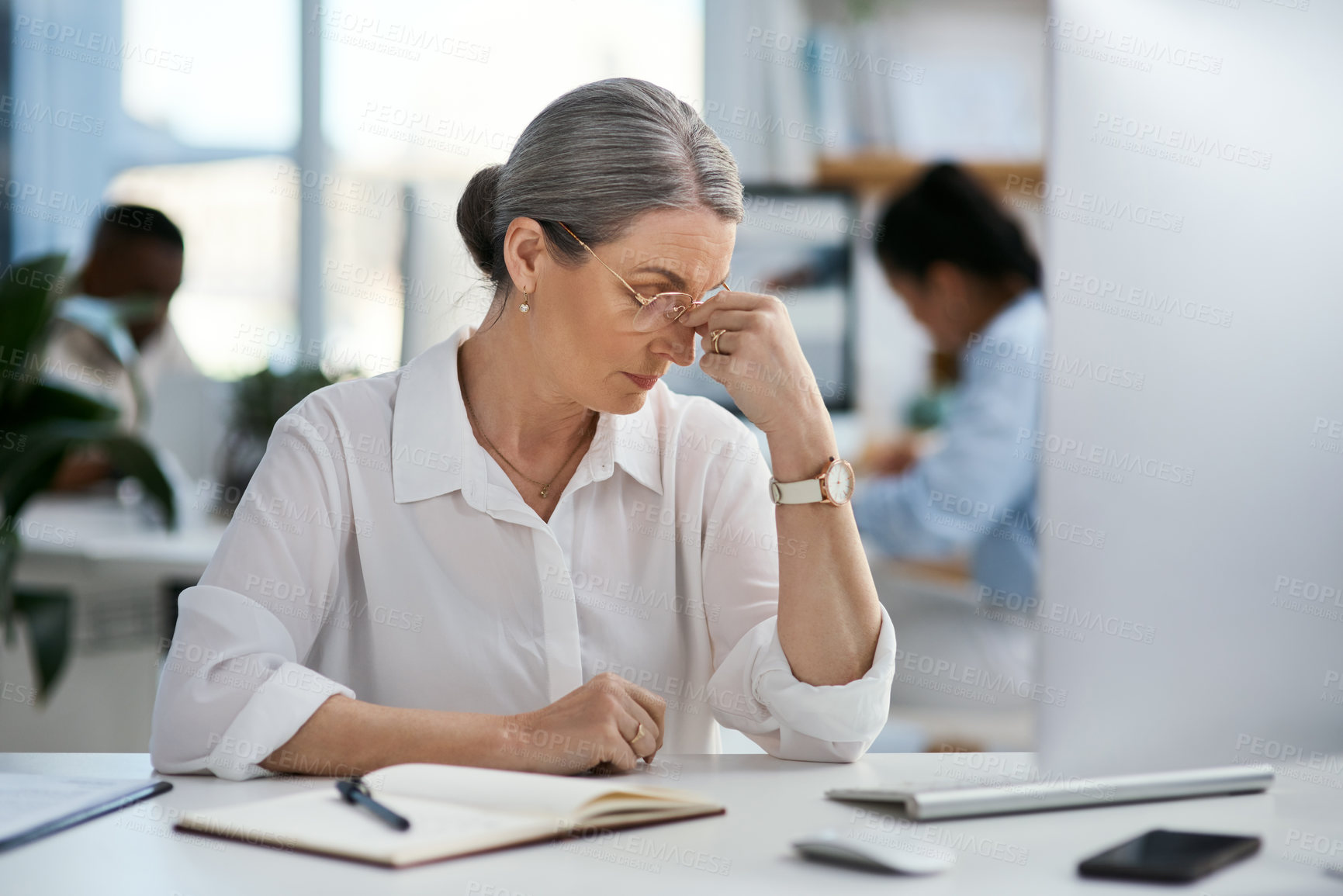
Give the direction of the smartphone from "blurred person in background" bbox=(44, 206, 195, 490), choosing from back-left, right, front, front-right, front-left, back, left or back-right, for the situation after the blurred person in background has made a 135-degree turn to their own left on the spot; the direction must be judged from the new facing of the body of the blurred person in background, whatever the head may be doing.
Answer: back

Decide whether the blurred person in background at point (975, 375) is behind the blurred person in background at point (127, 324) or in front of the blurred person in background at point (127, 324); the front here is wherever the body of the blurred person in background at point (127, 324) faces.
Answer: in front

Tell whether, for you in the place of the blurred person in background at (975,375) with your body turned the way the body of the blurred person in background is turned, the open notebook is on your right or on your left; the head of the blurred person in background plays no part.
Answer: on your left

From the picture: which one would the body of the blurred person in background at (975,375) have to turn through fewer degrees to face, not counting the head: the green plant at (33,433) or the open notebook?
the green plant

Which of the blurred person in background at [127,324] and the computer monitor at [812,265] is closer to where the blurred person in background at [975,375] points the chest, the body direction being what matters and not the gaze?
the blurred person in background

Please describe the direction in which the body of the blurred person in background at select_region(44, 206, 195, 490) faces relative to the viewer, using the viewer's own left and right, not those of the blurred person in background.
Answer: facing the viewer and to the right of the viewer

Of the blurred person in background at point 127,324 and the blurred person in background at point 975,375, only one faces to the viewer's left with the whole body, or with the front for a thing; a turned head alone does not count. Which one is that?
the blurred person in background at point 975,375

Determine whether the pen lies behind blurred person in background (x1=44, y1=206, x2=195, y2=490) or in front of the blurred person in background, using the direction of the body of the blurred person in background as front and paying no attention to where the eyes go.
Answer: in front

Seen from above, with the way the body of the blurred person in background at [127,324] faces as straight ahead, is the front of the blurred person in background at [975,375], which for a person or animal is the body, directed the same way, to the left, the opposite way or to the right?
the opposite way

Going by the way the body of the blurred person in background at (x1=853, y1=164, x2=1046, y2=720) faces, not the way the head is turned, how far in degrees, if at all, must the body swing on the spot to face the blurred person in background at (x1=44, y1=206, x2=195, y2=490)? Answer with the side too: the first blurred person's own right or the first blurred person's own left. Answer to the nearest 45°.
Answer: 0° — they already face them

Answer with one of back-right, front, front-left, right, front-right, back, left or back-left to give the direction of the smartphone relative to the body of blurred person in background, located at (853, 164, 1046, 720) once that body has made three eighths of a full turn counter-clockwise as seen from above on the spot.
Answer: front-right

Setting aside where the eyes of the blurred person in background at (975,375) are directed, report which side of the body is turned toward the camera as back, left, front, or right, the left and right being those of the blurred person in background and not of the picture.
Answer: left

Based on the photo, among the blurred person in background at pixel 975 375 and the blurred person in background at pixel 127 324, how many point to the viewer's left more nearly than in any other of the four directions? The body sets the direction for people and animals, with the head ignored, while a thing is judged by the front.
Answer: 1
